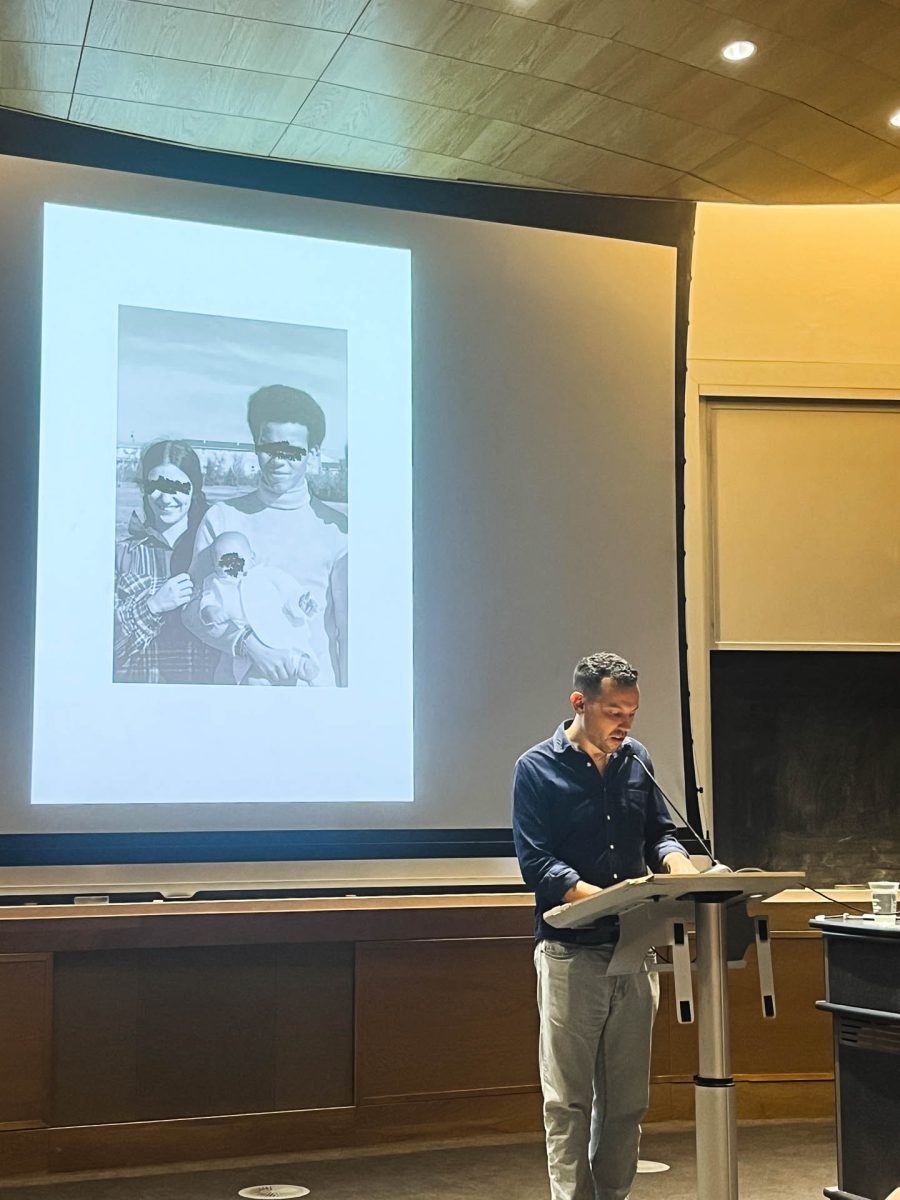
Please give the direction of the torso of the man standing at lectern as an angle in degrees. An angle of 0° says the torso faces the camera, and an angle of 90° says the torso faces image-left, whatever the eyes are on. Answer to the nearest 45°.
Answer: approximately 315°

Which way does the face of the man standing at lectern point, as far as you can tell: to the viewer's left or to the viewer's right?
to the viewer's right

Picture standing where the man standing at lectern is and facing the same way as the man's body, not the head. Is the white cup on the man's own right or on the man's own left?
on the man's own left

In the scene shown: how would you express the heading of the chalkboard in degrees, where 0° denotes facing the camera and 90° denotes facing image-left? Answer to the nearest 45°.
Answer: approximately 0°
